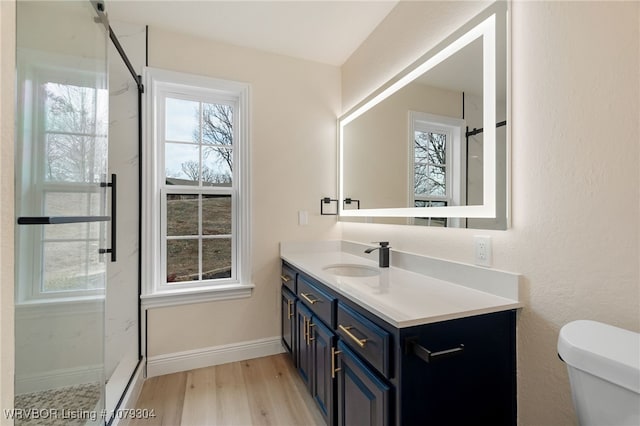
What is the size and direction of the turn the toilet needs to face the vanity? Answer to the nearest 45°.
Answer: approximately 45° to its right

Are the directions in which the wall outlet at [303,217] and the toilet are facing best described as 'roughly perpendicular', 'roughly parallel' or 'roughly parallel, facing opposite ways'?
roughly perpendicular

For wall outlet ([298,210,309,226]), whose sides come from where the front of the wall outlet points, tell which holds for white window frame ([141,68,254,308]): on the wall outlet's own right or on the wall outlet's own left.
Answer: on the wall outlet's own right

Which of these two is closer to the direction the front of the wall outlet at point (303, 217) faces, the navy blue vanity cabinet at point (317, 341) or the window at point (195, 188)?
the navy blue vanity cabinet

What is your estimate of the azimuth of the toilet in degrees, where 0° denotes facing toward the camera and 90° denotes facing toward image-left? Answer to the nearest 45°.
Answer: approximately 45°

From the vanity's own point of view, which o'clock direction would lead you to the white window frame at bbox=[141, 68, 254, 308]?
The white window frame is roughly at 2 o'clock from the vanity.
